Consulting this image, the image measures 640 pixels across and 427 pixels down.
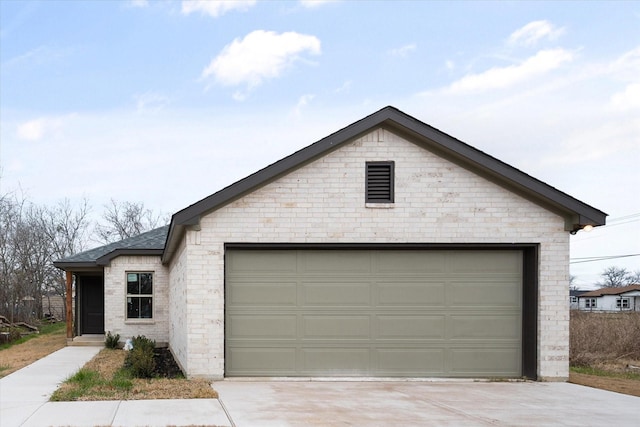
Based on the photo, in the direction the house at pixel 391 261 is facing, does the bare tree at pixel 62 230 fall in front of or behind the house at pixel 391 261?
behind

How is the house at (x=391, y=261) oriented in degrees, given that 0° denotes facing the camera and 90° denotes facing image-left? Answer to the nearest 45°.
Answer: approximately 0°

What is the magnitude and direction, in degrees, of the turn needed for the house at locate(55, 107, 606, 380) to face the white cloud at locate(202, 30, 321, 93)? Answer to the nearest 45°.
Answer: approximately 180°

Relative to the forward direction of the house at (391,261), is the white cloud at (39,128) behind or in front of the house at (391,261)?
behind

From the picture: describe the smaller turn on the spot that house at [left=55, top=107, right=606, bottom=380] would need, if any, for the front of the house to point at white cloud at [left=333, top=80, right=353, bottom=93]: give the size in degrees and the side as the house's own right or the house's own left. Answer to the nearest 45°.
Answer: approximately 180°

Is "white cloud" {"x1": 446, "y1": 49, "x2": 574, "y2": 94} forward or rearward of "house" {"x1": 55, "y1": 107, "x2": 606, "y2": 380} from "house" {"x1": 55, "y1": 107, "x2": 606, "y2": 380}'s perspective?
rearward
